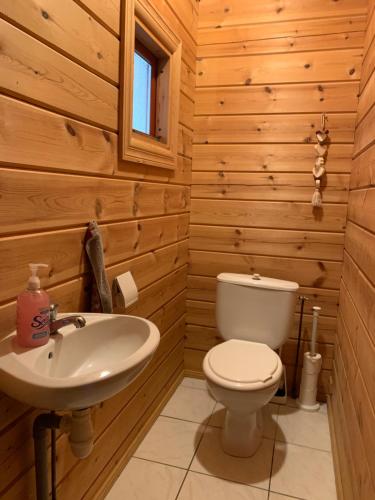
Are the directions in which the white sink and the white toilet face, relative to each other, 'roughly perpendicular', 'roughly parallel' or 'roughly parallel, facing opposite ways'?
roughly perpendicular

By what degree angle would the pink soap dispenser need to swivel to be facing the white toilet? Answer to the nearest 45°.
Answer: approximately 90° to its left

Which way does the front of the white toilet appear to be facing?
toward the camera

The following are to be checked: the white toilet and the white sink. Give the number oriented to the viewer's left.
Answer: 0

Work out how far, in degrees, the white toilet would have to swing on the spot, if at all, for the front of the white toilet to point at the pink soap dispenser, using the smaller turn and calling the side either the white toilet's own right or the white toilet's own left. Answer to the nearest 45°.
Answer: approximately 45° to the white toilet's own right

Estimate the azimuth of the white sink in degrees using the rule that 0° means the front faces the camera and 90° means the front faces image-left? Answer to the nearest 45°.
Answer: approximately 315°

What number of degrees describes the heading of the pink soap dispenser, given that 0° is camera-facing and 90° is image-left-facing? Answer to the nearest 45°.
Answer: approximately 315°

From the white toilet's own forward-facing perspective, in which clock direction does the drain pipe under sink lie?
The drain pipe under sink is roughly at 1 o'clock from the white toilet.
